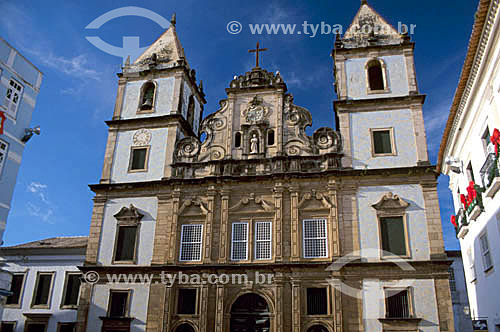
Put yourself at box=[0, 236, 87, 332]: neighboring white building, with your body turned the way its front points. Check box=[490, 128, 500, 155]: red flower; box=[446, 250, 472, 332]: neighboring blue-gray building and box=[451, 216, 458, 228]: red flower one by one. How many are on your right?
0

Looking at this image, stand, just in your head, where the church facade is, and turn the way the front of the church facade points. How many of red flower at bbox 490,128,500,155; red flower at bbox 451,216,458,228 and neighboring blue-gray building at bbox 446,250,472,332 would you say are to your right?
0

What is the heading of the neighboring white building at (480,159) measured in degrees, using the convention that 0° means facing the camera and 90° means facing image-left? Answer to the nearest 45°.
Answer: approximately 90°

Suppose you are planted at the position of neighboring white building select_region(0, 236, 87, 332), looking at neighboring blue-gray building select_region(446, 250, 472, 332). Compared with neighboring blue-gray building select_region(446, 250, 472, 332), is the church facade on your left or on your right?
right

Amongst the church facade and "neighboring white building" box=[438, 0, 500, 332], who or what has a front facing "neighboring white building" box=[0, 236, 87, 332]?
"neighboring white building" box=[438, 0, 500, 332]

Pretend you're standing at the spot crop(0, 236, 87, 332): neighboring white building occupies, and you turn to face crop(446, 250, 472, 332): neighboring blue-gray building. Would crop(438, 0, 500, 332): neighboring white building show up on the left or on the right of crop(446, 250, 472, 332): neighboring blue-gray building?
right

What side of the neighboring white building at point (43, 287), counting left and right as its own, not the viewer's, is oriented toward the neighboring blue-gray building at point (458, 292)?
left

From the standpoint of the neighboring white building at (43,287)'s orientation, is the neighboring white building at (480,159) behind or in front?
in front

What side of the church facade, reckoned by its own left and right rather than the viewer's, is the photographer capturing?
front

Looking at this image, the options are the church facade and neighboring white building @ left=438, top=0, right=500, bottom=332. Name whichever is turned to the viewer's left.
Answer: the neighboring white building

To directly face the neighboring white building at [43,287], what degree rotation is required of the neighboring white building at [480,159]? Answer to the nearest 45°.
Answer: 0° — it already faces it

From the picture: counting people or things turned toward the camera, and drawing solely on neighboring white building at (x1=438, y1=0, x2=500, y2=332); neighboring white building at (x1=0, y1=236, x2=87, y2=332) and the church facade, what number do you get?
2

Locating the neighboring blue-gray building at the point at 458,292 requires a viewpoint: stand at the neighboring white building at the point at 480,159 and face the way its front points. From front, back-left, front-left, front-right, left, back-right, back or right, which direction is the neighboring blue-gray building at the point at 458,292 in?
right

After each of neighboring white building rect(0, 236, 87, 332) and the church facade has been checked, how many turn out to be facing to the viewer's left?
0

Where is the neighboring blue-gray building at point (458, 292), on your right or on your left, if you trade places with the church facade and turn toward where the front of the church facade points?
on your left

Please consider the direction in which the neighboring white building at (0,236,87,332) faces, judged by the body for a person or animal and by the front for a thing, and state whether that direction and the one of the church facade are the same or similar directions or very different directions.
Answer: same or similar directions

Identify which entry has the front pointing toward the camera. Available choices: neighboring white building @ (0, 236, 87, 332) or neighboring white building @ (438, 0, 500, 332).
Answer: neighboring white building @ (0, 236, 87, 332)
